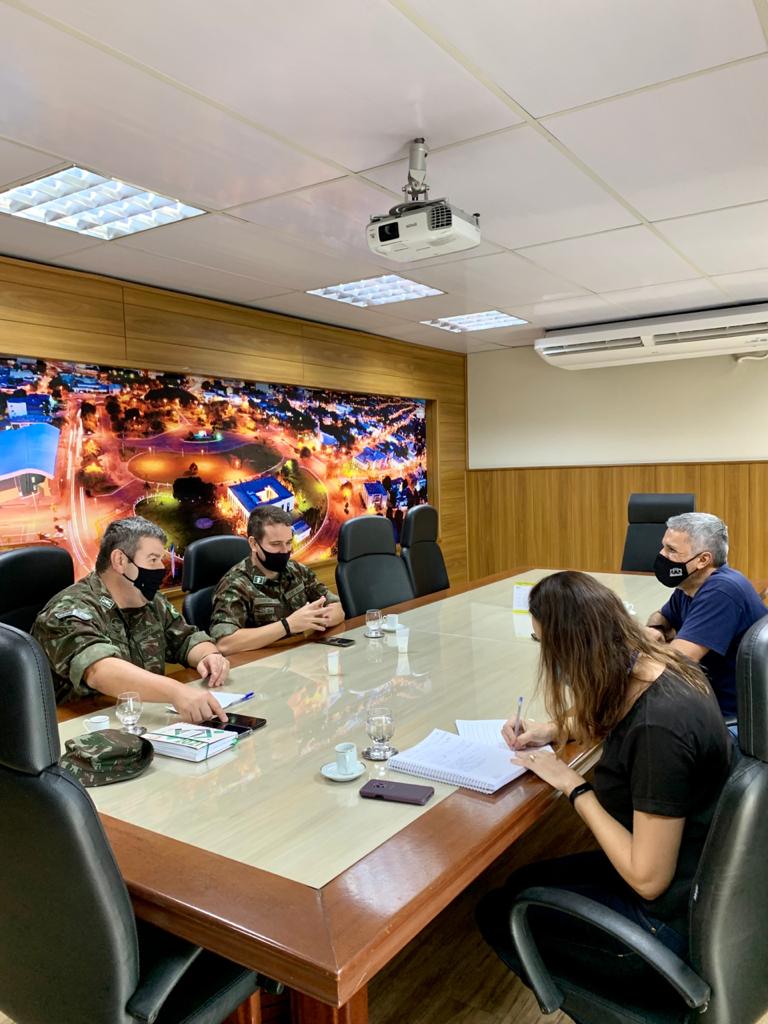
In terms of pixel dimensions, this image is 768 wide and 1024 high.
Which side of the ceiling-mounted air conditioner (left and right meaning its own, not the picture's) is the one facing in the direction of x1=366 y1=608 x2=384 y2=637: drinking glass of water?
front

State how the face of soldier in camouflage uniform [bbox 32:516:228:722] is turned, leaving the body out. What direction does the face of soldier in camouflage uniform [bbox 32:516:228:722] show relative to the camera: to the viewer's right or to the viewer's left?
to the viewer's right

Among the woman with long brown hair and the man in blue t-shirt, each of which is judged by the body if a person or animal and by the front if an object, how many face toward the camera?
0

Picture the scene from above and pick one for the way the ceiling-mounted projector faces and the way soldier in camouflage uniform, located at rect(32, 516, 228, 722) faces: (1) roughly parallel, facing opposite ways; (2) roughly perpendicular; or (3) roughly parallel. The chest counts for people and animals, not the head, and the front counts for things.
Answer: roughly perpendicular

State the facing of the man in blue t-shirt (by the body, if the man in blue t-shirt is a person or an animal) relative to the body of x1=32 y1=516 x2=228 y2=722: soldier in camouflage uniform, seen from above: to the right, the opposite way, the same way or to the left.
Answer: the opposite way

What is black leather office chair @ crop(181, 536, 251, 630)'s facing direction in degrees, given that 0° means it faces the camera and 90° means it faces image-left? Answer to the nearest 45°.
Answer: approximately 315°

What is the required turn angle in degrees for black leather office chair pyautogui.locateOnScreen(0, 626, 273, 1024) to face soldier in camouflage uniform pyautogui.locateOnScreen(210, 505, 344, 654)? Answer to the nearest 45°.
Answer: approximately 45° to its left

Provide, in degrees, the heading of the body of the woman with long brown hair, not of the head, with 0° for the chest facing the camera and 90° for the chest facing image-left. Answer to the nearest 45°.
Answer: approximately 90°

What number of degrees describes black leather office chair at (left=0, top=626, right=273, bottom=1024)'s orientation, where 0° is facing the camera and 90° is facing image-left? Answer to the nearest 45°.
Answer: approximately 225°

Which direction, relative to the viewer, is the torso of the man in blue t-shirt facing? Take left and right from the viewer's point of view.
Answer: facing to the left of the viewer

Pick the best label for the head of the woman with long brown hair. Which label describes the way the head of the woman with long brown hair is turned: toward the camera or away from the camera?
away from the camera

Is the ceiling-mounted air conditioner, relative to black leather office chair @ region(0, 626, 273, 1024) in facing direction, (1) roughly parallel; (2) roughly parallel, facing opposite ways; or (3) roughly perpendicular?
roughly parallel, facing opposite ways

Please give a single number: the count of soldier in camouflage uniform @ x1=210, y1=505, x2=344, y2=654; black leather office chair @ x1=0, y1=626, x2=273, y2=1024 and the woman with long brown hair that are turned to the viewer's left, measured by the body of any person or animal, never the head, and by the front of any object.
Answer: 1

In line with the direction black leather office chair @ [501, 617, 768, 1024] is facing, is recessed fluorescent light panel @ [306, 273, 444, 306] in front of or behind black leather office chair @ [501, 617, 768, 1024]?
in front

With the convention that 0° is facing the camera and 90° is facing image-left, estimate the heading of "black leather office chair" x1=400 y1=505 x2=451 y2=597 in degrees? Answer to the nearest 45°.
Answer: approximately 315°
